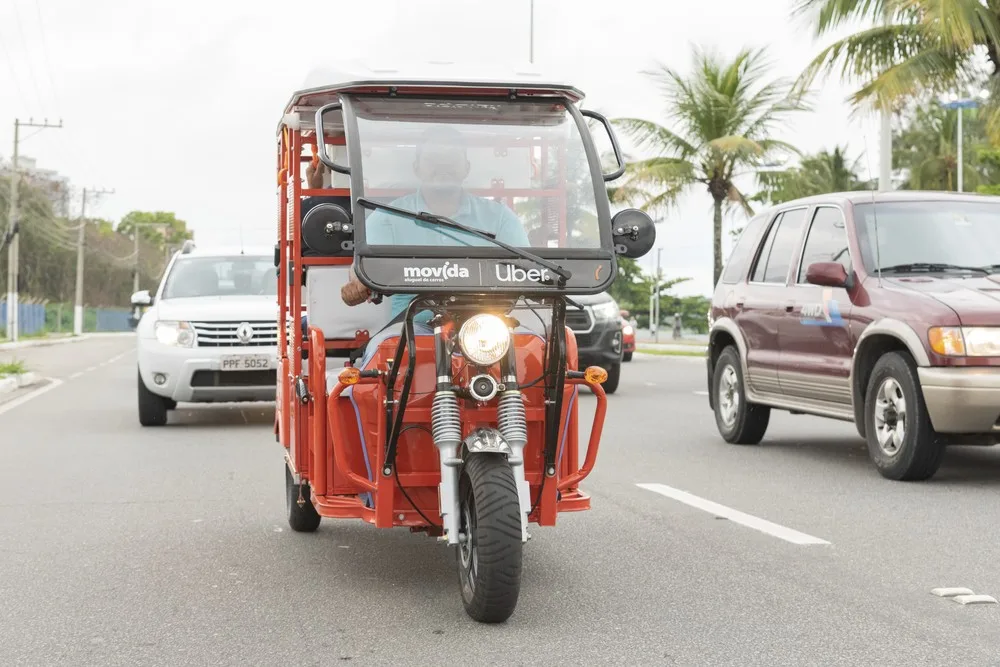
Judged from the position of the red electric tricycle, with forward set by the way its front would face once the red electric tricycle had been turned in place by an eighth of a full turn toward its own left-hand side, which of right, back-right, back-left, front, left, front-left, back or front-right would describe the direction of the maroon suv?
left

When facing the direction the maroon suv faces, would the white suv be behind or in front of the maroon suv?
behind

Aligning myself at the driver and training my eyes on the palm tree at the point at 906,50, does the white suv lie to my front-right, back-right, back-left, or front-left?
front-left

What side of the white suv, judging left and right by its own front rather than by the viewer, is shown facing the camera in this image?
front

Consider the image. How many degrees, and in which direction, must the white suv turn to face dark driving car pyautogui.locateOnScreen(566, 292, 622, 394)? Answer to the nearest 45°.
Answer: approximately 135° to its left

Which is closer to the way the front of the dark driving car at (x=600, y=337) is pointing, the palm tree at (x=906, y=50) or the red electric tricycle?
the red electric tricycle

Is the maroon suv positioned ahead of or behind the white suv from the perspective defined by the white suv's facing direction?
ahead

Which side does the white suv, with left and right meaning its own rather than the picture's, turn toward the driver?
front

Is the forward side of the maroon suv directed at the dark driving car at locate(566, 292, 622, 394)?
no

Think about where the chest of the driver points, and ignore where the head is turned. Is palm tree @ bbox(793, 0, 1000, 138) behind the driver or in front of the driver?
behind

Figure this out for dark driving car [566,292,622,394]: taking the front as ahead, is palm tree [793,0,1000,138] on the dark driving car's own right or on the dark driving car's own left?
on the dark driving car's own left

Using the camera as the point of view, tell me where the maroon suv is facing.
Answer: facing the viewer and to the right of the viewer

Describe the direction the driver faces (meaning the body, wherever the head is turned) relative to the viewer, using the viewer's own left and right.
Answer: facing the viewer

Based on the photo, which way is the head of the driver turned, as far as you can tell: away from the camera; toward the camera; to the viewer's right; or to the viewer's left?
toward the camera

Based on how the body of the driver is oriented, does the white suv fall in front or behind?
behind

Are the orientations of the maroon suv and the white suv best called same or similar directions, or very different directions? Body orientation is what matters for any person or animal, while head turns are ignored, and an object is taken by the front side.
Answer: same or similar directions

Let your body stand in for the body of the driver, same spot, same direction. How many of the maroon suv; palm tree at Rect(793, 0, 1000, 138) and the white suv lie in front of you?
0

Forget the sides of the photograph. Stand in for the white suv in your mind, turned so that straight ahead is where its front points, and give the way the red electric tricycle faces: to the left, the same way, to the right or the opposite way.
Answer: the same way

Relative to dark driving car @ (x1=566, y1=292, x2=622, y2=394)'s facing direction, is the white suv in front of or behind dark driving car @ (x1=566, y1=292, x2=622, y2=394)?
in front

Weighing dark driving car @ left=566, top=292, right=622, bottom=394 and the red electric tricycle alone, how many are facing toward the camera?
2

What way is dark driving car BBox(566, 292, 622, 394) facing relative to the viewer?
toward the camera
